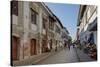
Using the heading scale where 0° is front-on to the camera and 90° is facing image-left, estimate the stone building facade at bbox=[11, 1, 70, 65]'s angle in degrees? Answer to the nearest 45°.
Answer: approximately 315°
